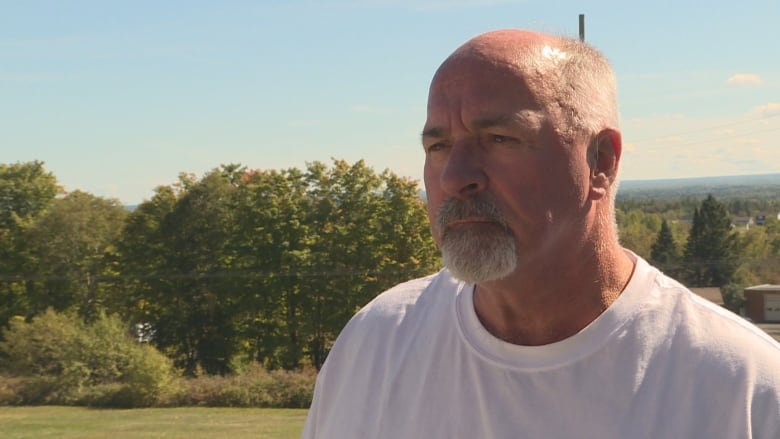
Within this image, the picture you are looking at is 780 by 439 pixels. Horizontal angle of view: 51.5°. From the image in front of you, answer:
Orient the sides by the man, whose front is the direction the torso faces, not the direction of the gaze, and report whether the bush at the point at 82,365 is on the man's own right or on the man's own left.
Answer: on the man's own right

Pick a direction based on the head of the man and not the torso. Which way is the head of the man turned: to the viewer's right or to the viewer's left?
to the viewer's left

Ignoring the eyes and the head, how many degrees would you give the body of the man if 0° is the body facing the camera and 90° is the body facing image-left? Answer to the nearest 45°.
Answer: approximately 45°

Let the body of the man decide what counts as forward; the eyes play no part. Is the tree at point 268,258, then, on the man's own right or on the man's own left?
on the man's own right

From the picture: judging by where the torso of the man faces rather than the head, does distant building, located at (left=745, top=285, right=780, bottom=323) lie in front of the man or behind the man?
behind
